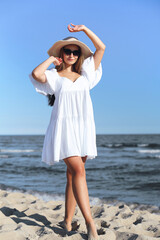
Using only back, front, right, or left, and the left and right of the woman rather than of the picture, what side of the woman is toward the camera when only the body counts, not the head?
front
